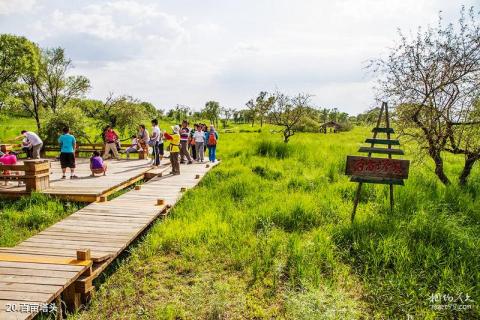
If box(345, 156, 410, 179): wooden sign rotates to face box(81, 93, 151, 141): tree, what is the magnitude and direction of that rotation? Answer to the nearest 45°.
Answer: approximately 135° to its right

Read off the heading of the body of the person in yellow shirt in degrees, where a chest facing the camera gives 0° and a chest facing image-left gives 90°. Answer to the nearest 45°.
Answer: approximately 90°

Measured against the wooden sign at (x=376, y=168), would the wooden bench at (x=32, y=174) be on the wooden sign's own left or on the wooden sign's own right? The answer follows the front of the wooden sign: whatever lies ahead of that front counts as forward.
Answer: on the wooden sign's own right

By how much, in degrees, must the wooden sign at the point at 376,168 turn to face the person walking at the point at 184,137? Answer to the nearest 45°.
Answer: approximately 135° to its right

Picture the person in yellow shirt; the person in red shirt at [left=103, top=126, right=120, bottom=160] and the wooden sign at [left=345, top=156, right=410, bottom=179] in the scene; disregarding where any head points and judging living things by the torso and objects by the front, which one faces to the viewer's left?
the person in yellow shirt

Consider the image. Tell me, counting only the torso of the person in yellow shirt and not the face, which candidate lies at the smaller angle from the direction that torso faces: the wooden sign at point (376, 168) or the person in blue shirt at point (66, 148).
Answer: the person in blue shirt
